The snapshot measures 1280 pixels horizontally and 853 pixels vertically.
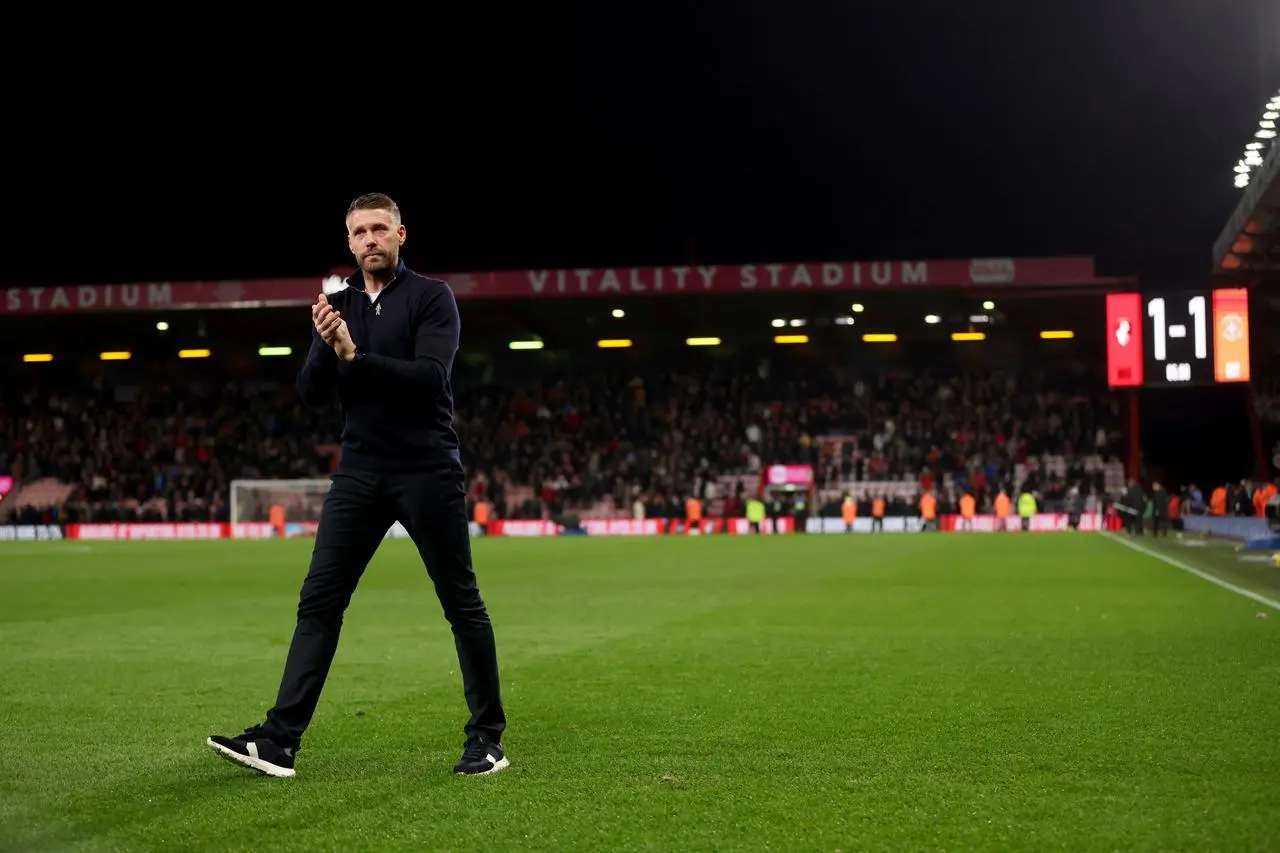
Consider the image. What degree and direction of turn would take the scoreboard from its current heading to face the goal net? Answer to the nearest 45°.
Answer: approximately 90° to its right

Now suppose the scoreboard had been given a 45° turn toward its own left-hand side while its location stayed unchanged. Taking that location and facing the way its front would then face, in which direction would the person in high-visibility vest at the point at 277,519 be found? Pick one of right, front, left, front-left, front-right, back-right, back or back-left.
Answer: back-right

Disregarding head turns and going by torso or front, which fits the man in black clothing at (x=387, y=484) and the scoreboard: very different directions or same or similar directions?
same or similar directions

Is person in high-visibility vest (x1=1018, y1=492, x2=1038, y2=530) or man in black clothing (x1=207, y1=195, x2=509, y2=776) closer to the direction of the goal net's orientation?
the man in black clothing

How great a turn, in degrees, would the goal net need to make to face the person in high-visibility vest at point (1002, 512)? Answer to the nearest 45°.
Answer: approximately 90° to its left

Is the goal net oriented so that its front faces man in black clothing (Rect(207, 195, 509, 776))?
yes

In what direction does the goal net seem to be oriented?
toward the camera

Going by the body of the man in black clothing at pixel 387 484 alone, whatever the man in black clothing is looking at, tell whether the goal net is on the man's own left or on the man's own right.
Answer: on the man's own right

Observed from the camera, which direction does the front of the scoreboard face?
facing the viewer

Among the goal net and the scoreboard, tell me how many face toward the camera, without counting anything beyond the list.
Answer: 2

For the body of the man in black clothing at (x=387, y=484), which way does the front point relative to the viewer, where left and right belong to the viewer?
facing the viewer and to the left of the viewer

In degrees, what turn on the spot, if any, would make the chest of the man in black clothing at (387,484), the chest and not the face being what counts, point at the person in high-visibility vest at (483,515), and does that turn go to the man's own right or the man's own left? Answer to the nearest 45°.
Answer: approximately 135° to the man's own right

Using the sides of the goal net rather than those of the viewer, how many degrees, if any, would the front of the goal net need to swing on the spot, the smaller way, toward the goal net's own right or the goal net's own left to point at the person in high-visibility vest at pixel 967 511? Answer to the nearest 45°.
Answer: approximately 90° to the goal net's own left

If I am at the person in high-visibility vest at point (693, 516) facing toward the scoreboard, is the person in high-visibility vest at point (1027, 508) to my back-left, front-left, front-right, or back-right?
front-right

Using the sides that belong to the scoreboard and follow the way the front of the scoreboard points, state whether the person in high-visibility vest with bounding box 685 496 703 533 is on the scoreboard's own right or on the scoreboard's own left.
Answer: on the scoreboard's own right

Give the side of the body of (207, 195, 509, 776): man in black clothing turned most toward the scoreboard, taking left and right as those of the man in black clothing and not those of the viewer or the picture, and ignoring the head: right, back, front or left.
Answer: back
